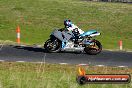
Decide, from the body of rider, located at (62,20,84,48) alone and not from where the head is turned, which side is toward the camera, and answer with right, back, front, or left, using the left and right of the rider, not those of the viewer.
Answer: left

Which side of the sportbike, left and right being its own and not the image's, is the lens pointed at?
left
